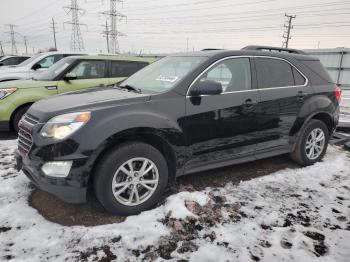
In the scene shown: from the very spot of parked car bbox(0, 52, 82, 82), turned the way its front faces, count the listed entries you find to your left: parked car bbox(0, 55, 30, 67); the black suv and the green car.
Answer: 2

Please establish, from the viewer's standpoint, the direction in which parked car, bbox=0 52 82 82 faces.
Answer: facing to the left of the viewer

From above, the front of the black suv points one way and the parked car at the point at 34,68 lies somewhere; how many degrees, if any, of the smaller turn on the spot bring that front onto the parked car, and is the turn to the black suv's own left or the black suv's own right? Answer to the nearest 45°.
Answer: approximately 90° to the black suv's own right

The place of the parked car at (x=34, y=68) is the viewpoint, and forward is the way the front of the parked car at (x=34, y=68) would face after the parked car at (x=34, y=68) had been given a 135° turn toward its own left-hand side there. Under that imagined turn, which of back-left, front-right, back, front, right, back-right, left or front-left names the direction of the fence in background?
front-left
